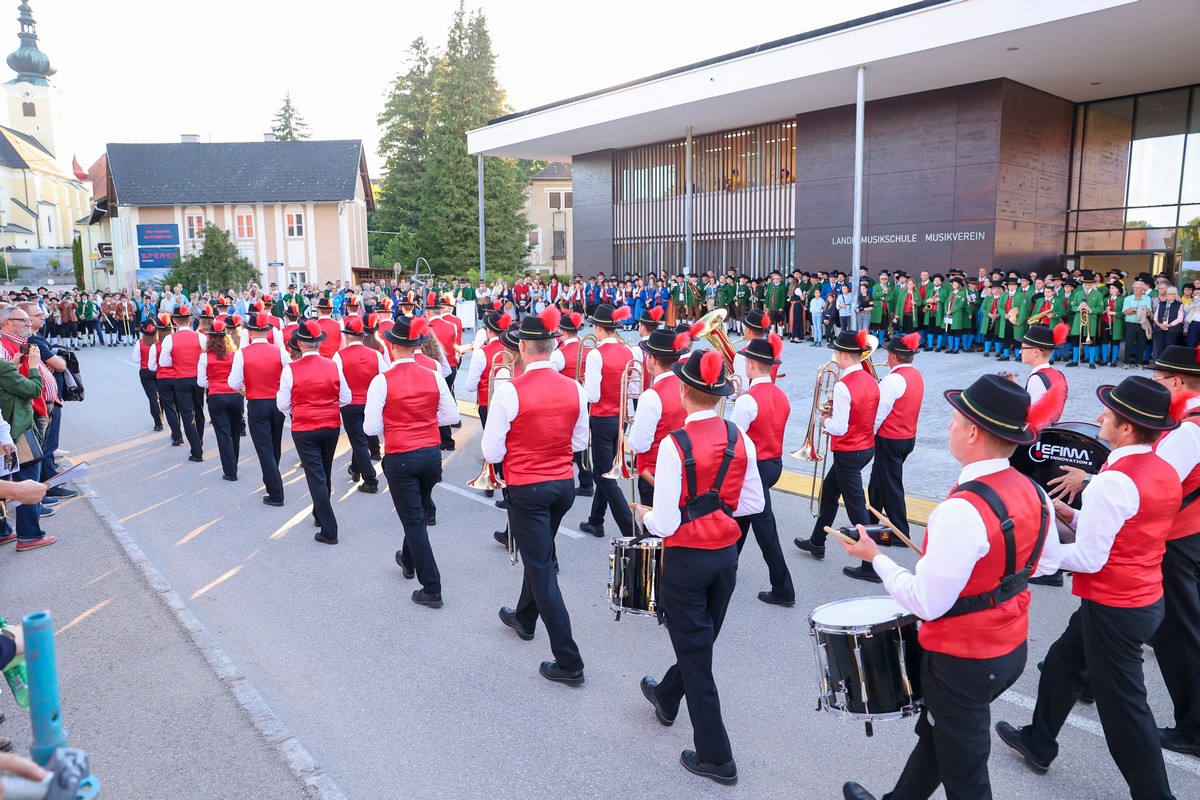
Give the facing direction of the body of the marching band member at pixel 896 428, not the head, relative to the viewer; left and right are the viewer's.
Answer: facing away from the viewer and to the left of the viewer

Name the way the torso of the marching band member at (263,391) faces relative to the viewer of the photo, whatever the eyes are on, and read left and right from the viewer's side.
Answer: facing away from the viewer

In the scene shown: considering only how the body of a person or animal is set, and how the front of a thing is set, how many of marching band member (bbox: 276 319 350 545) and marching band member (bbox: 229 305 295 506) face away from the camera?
2

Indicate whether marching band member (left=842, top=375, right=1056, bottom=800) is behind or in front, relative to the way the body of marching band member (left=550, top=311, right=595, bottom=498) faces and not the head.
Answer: behind

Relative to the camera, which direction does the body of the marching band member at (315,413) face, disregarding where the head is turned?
away from the camera

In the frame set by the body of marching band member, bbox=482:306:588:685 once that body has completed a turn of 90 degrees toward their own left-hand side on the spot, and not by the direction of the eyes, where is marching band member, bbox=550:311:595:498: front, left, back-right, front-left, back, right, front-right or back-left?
back-right

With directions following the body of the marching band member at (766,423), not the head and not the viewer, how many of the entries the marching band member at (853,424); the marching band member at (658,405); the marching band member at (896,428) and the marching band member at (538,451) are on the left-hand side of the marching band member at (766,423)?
2

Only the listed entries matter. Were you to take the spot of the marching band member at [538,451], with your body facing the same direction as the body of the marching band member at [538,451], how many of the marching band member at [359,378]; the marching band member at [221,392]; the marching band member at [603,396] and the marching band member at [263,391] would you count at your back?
0

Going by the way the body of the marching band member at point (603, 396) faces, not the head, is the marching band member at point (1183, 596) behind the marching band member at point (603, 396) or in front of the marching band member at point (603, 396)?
behind

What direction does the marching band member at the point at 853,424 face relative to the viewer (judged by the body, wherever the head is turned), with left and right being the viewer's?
facing away from the viewer and to the left of the viewer

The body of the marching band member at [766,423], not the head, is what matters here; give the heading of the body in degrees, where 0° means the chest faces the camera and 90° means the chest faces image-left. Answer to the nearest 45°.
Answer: approximately 135°

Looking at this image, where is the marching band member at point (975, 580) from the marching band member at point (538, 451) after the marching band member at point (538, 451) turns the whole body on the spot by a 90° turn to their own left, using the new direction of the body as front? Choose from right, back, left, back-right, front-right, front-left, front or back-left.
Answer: left

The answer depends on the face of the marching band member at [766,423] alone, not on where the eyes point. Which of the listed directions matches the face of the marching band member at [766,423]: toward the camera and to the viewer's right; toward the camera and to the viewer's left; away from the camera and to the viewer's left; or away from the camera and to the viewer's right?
away from the camera and to the viewer's left

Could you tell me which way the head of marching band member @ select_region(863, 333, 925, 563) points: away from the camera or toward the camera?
away from the camera

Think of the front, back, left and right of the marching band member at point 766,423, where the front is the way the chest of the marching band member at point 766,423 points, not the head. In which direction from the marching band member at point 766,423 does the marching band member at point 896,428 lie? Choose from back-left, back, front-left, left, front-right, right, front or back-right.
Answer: right

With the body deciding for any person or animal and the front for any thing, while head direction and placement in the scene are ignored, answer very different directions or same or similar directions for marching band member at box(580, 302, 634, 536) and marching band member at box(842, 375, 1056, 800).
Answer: same or similar directions

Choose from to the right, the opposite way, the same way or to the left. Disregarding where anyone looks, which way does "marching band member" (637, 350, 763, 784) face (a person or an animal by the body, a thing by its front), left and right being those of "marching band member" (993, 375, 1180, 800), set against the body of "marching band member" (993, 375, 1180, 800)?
the same way

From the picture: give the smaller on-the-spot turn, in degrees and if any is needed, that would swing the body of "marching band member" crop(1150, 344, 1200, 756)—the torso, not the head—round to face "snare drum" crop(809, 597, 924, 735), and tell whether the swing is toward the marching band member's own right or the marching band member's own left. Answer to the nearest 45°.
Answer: approximately 90° to the marching band member's own left

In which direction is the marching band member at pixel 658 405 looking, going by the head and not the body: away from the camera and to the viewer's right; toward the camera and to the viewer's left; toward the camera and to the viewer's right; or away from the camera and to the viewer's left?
away from the camera and to the viewer's left

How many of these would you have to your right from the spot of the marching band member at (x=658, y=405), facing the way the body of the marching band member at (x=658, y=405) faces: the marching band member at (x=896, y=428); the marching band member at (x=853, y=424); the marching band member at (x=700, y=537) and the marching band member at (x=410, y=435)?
2

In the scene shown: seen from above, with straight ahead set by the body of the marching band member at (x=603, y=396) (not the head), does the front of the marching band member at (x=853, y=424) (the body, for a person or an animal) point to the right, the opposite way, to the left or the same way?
the same way

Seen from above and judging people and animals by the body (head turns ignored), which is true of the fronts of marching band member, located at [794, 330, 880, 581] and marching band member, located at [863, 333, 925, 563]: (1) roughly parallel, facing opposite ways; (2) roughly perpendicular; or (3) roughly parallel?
roughly parallel
